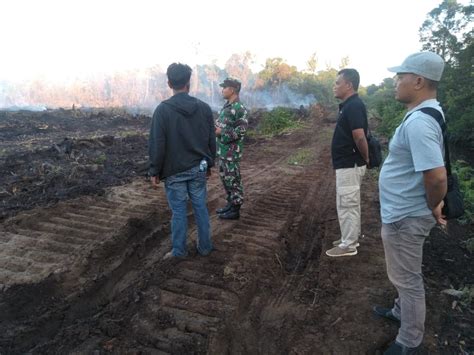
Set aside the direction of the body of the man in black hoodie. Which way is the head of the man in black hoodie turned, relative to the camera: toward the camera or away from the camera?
away from the camera

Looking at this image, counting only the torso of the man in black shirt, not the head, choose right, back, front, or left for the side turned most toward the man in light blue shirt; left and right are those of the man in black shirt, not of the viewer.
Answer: left

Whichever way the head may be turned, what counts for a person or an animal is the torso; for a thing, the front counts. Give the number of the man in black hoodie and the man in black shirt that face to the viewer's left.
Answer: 1

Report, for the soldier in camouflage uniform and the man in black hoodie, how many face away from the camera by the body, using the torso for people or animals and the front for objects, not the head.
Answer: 1

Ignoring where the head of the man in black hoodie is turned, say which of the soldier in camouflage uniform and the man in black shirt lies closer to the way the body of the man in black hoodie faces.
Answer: the soldier in camouflage uniform

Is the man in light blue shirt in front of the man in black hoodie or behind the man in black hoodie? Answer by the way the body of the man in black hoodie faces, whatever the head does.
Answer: behind

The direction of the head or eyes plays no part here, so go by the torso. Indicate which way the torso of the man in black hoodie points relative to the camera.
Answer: away from the camera

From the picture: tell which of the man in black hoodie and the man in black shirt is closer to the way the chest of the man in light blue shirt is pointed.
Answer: the man in black hoodie

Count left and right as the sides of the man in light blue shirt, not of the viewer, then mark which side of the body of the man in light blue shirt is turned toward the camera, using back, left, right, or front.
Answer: left

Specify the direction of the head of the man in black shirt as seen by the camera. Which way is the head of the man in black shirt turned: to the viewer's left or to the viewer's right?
to the viewer's left

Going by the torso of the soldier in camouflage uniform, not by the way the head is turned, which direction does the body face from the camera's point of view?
to the viewer's left

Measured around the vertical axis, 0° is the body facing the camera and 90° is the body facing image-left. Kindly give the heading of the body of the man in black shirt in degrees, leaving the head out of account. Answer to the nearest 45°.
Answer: approximately 90°
